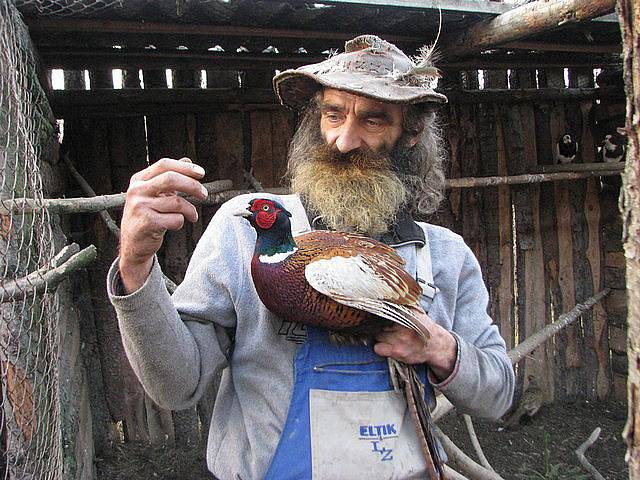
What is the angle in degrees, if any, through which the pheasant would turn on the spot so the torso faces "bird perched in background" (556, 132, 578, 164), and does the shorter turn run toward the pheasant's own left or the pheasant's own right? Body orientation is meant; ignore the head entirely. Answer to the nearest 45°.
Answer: approximately 135° to the pheasant's own right

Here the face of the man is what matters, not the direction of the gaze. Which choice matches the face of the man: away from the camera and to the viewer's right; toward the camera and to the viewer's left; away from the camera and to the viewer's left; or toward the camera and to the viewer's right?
toward the camera and to the viewer's left

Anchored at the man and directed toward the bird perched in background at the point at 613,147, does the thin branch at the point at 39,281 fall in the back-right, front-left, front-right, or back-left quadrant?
back-left

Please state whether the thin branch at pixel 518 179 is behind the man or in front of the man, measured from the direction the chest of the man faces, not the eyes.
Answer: behind

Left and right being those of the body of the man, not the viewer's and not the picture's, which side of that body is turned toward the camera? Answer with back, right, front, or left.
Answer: front

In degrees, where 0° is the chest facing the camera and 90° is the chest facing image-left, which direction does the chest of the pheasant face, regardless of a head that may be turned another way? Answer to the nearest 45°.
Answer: approximately 90°

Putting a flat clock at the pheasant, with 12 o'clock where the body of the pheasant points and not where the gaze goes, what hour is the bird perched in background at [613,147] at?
The bird perched in background is roughly at 4 o'clock from the pheasant.

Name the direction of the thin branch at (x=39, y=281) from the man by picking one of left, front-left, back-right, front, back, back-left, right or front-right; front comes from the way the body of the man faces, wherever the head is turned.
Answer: right

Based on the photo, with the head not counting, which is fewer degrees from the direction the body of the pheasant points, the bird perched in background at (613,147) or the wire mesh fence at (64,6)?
the wire mesh fence

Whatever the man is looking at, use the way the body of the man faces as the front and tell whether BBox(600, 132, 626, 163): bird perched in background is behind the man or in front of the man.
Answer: behind
